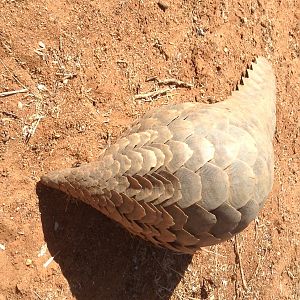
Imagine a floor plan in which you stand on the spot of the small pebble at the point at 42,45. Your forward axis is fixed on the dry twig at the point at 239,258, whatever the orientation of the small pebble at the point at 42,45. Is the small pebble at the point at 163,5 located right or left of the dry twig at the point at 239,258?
left

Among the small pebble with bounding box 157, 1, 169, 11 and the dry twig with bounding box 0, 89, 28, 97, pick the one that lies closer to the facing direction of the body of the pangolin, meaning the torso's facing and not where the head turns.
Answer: the dry twig

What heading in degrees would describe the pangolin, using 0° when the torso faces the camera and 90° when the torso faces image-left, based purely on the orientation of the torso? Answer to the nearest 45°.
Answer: approximately 90°

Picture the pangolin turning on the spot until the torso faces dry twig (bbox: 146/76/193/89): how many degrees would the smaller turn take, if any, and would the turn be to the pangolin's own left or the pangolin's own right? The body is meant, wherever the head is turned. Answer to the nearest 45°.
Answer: approximately 90° to the pangolin's own right

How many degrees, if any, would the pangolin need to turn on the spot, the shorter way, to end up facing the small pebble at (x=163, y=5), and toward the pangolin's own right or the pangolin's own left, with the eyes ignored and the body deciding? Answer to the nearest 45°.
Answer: approximately 90° to the pangolin's own right

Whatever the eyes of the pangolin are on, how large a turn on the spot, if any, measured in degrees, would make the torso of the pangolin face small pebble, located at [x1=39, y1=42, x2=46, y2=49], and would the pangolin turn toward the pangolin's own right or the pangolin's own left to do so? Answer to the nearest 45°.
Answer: approximately 45° to the pangolin's own right

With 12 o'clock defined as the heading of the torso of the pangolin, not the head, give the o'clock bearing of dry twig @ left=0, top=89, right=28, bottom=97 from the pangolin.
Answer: The dry twig is roughly at 1 o'clock from the pangolin.
